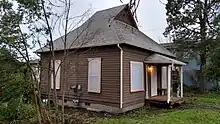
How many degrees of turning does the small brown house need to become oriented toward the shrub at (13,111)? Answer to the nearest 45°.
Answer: approximately 90° to its right

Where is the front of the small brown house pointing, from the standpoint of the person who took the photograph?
facing the viewer and to the right of the viewer
